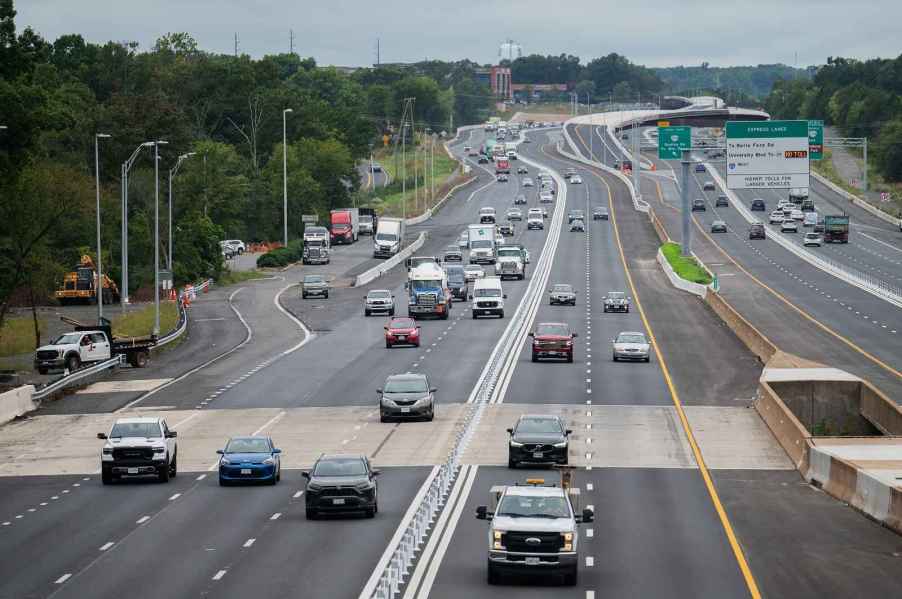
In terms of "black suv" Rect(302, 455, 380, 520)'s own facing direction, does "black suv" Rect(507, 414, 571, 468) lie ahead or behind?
behind

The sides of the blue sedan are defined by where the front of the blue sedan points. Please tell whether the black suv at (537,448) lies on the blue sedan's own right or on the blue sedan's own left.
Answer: on the blue sedan's own left

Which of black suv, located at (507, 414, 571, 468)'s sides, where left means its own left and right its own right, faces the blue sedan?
right

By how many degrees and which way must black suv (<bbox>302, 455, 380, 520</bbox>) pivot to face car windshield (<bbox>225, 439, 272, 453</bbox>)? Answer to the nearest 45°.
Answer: approximately 180°

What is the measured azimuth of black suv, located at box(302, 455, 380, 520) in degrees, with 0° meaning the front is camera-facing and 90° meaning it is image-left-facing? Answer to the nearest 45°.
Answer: approximately 0°

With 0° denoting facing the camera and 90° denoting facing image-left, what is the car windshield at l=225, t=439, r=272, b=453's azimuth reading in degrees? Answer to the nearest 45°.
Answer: approximately 0°

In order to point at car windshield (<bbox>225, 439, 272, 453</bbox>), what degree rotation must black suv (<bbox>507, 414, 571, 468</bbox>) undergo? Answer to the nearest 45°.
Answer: approximately 90° to its right
